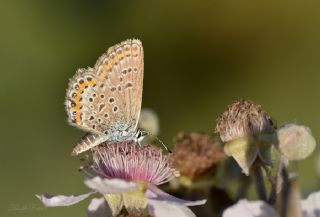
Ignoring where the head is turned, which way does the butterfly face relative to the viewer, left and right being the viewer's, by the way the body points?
facing to the right of the viewer

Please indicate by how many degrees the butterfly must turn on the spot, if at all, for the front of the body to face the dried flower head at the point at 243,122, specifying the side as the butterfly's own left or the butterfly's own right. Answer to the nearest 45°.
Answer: approximately 45° to the butterfly's own right
